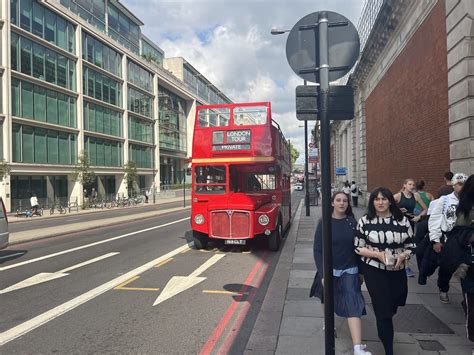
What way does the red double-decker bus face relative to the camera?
toward the camera

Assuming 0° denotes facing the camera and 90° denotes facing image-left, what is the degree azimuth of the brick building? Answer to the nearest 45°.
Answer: approximately 45°

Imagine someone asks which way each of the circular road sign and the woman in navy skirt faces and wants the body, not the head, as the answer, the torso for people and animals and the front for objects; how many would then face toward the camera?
1

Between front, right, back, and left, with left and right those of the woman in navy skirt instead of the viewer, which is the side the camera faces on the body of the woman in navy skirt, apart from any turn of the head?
front

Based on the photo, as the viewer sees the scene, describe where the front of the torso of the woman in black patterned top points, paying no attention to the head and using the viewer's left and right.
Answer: facing the viewer

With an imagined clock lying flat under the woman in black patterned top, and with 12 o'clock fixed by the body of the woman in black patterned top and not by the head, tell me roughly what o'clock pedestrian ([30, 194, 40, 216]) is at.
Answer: The pedestrian is roughly at 4 o'clock from the woman in black patterned top.

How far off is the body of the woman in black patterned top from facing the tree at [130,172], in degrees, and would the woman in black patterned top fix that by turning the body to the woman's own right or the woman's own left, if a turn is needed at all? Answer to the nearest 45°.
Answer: approximately 135° to the woman's own right

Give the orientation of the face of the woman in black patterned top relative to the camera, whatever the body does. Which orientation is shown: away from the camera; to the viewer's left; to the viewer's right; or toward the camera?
toward the camera

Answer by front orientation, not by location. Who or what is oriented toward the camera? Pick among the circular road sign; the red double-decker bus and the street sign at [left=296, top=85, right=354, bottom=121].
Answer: the red double-decker bus

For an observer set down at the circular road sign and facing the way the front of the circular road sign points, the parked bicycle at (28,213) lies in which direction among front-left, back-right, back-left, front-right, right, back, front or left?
front-left

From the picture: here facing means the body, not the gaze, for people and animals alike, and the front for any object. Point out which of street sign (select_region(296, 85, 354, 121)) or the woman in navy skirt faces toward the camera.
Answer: the woman in navy skirt

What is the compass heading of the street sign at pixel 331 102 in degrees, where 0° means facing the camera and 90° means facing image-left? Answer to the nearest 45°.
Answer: approximately 180°
